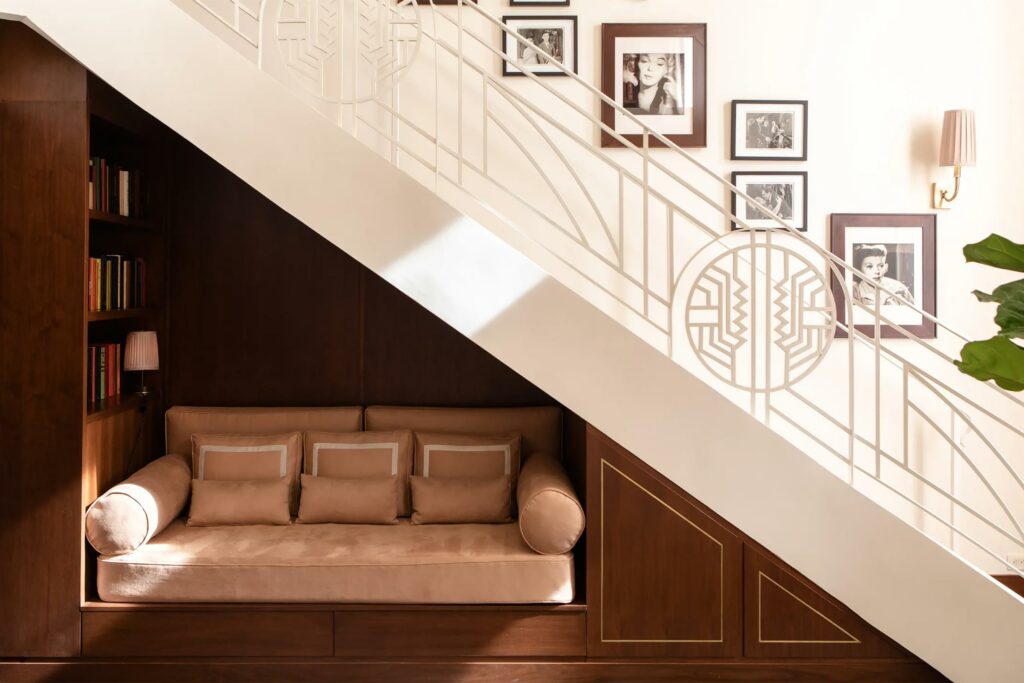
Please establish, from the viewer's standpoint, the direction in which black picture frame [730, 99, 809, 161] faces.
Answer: facing the viewer

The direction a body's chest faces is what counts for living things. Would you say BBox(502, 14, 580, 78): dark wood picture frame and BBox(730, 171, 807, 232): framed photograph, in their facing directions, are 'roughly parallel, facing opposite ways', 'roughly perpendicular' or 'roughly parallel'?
roughly parallel

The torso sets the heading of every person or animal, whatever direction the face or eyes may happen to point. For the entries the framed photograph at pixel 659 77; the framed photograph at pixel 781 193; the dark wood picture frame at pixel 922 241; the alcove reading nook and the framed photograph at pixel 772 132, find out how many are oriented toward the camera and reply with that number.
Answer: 5

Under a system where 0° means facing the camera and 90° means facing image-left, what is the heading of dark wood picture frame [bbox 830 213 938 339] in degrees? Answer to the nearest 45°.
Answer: approximately 0°

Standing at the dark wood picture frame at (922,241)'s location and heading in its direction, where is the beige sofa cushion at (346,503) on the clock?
The beige sofa cushion is roughly at 2 o'clock from the dark wood picture frame.

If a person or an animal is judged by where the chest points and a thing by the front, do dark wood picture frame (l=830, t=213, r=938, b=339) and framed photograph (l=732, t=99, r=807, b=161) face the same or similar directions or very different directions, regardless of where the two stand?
same or similar directions

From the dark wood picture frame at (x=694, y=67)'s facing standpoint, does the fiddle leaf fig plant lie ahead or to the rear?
ahead

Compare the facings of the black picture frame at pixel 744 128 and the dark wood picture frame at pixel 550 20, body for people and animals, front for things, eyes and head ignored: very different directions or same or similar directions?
same or similar directions

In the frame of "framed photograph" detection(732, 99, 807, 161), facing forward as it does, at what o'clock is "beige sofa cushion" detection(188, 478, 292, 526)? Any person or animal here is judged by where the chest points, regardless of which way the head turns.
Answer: The beige sofa cushion is roughly at 2 o'clock from the framed photograph.

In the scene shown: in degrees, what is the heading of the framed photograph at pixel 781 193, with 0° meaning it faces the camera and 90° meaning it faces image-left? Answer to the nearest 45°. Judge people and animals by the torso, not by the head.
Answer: approximately 0°

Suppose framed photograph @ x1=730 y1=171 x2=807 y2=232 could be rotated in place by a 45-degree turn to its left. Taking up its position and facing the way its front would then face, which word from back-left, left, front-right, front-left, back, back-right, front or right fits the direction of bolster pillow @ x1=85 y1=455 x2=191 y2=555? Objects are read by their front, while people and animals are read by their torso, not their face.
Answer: right

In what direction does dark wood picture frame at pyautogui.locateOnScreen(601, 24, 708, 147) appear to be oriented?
toward the camera

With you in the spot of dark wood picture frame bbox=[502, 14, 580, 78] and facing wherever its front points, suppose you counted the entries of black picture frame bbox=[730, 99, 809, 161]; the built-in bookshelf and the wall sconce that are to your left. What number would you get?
2
